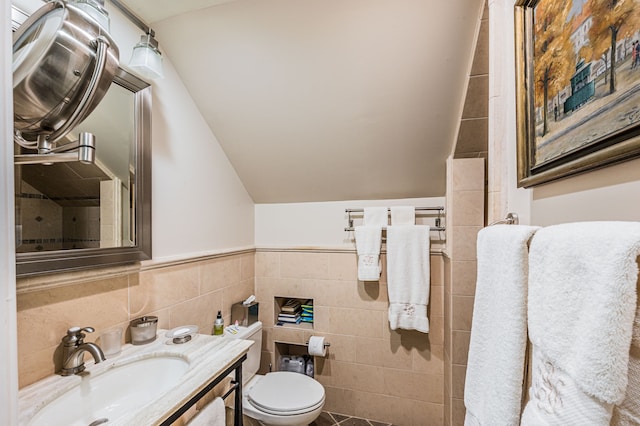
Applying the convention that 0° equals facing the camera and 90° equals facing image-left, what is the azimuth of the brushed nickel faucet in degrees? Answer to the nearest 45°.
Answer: approximately 315°

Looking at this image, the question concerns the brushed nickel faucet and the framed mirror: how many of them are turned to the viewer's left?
0

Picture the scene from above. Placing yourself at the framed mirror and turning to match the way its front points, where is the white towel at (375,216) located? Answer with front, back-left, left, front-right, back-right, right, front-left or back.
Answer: front-left

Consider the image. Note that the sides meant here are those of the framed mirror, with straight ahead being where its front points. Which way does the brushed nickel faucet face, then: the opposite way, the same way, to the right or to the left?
the same way

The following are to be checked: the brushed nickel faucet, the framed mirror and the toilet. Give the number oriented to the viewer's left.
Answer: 0

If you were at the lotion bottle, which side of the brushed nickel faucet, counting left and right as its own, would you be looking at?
left

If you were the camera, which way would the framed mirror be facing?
facing the viewer and to the right of the viewer

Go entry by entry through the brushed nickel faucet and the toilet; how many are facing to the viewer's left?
0

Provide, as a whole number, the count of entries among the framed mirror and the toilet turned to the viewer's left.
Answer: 0

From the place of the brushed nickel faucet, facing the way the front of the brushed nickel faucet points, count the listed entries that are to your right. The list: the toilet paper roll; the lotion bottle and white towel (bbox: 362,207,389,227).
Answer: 0

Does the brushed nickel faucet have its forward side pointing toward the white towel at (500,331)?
yes
